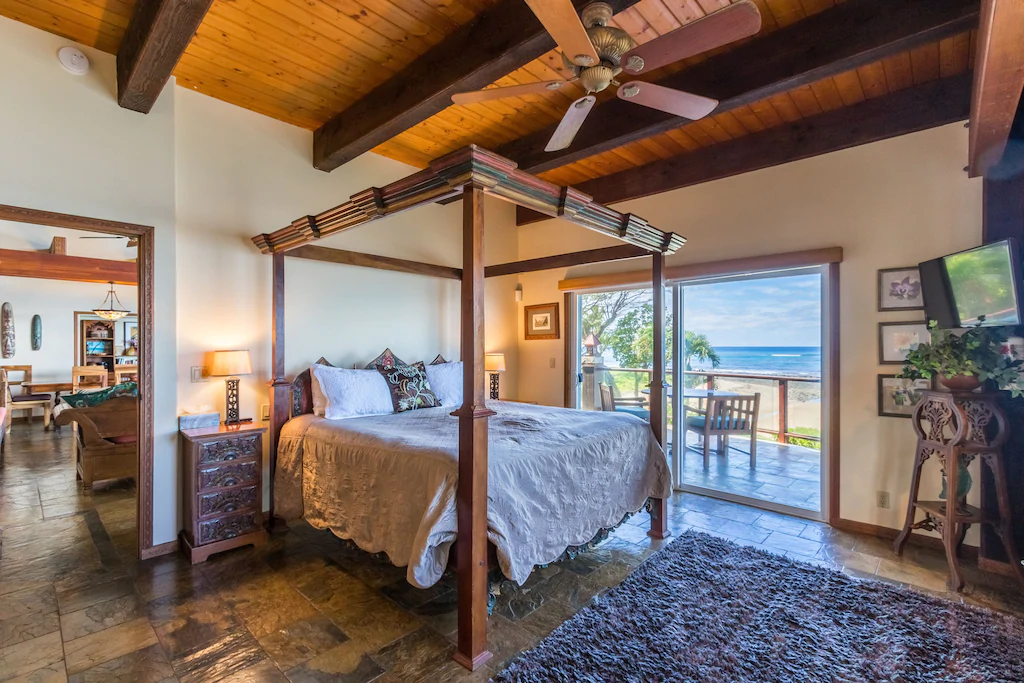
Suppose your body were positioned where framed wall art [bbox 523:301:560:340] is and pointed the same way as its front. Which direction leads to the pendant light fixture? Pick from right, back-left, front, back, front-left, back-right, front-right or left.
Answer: front-right

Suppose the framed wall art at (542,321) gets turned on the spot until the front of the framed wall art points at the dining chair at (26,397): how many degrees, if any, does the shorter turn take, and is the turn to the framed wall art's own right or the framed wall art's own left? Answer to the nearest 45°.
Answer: approximately 45° to the framed wall art's own right

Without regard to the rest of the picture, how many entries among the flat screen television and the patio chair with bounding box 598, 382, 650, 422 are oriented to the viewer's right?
1

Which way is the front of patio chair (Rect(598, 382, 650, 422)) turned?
to the viewer's right

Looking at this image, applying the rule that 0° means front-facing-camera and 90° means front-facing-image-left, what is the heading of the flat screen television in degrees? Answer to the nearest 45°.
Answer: approximately 45°

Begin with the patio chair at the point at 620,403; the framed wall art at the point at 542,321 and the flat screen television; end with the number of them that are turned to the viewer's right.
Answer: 1

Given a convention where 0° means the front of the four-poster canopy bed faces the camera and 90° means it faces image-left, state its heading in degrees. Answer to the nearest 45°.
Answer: approximately 315°

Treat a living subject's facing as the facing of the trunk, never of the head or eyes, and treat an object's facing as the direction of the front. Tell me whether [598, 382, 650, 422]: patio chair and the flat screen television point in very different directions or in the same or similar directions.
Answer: very different directions

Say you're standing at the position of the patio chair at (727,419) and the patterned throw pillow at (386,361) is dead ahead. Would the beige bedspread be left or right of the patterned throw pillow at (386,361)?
left

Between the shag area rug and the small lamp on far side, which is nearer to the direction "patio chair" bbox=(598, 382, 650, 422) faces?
the shag area rug

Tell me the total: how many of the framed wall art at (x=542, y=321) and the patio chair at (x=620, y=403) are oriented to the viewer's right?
1

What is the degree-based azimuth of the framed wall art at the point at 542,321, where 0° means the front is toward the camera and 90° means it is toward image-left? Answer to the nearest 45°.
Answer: approximately 45°

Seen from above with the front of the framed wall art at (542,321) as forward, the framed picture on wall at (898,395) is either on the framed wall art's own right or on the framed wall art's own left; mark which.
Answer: on the framed wall art's own left

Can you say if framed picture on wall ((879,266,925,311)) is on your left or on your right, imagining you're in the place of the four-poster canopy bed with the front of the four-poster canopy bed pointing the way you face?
on your left
